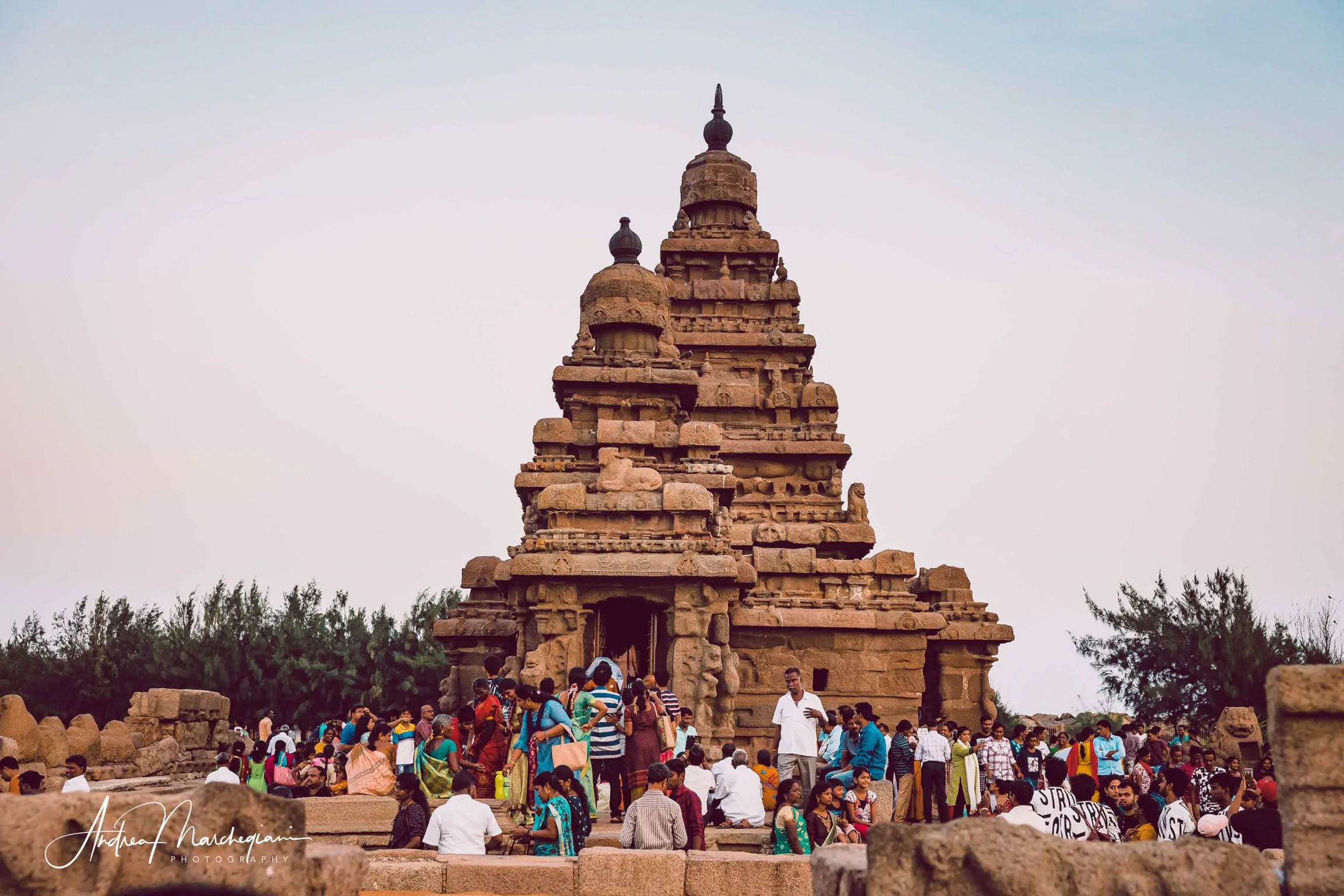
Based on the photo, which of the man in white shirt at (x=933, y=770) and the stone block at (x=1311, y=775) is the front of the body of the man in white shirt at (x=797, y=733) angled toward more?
the stone block

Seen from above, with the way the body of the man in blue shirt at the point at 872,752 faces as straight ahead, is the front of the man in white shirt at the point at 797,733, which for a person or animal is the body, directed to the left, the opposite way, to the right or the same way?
to the left

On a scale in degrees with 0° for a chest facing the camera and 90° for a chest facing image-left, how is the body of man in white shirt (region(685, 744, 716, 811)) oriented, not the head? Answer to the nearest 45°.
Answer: approximately 180°

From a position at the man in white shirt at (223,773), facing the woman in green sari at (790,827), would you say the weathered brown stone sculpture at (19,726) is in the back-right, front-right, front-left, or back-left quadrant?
back-left

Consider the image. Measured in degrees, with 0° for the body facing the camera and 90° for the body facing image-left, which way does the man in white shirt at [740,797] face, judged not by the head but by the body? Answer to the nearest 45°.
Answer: approximately 180°

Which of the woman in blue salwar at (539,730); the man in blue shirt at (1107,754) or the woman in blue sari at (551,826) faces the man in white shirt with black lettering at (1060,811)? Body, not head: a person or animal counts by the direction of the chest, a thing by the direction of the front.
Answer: the man in blue shirt

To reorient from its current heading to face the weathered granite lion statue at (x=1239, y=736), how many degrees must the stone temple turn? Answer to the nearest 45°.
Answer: approximately 90° to its left

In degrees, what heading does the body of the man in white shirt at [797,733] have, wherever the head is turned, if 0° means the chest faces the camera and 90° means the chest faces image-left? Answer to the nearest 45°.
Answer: approximately 0°
